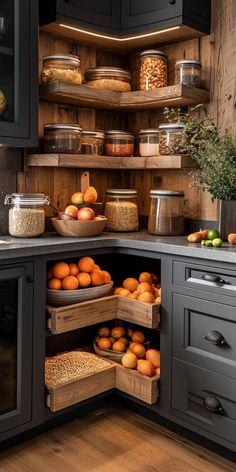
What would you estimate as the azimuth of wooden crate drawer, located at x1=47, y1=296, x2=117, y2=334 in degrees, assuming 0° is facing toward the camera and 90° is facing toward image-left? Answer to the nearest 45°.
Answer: approximately 315°

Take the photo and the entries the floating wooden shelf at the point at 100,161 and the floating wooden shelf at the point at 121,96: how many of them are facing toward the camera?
2
